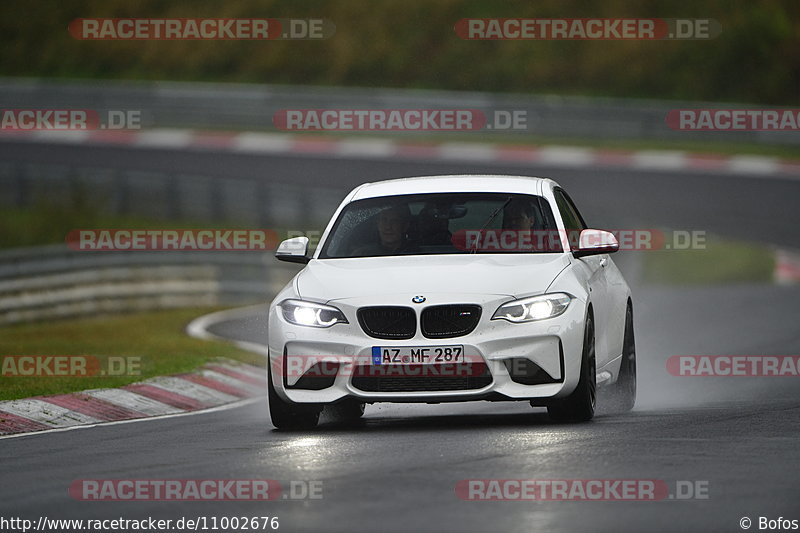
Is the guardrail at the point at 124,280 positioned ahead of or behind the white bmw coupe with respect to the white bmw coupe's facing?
behind

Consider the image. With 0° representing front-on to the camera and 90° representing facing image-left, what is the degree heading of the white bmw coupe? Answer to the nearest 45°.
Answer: approximately 0°

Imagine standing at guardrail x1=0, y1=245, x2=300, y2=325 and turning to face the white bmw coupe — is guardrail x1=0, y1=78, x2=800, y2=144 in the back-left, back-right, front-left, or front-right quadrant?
back-left

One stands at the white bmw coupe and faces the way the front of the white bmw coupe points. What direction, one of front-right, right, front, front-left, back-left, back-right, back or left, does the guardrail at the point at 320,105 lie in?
back

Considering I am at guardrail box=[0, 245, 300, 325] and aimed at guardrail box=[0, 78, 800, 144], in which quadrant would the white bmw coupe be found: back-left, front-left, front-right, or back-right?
back-right
